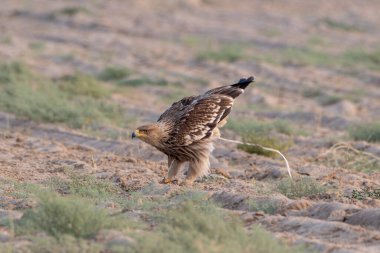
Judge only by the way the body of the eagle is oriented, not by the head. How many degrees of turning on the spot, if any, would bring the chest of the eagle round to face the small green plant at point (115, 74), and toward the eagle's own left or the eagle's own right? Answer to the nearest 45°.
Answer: approximately 90° to the eagle's own right

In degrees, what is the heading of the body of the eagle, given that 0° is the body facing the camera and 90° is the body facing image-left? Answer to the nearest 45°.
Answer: approximately 90°

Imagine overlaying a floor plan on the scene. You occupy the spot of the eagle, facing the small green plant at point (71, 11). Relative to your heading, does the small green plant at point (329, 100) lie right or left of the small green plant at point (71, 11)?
right

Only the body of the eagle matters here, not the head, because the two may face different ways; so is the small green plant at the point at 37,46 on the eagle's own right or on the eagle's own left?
on the eagle's own right

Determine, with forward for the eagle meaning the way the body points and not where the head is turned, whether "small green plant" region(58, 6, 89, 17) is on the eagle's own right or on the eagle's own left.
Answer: on the eagle's own right

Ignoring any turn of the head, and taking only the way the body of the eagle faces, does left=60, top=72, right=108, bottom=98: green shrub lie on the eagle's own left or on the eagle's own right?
on the eagle's own right

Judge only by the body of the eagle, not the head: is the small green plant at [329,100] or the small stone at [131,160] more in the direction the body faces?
the small stone

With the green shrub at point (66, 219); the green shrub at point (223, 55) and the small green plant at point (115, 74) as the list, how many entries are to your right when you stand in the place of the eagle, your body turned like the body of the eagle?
2
